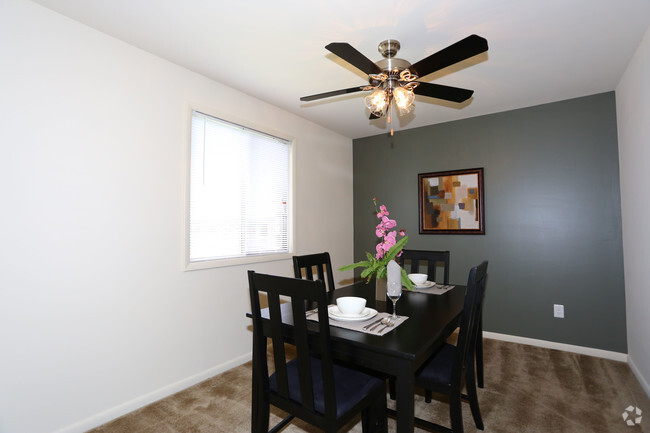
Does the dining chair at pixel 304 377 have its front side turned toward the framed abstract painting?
yes

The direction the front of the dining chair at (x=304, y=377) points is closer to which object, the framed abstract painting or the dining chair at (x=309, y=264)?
the framed abstract painting

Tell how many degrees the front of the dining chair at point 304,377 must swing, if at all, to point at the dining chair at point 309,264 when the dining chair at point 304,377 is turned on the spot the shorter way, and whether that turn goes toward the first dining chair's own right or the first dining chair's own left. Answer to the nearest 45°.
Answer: approximately 45° to the first dining chair's own left

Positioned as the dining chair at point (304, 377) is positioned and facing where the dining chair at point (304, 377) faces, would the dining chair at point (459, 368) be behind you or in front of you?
in front

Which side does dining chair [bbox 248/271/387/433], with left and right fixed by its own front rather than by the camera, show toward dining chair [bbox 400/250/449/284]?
front

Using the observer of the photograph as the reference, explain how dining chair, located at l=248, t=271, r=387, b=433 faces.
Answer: facing away from the viewer and to the right of the viewer
